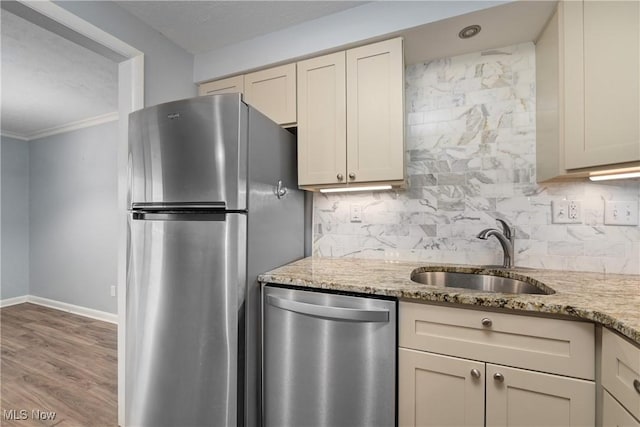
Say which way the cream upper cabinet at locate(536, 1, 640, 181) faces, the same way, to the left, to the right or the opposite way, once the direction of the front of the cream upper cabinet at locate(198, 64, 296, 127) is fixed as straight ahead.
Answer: the same way

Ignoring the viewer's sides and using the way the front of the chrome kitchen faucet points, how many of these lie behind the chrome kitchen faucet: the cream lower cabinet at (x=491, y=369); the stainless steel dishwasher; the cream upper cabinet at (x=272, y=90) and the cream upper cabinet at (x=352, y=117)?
0

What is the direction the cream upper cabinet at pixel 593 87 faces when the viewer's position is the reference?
facing the viewer

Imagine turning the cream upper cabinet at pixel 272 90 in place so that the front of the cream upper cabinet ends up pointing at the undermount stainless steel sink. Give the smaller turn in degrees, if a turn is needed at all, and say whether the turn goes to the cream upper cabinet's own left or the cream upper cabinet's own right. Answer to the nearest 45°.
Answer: approximately 90° to the cream upper cabinet's own left

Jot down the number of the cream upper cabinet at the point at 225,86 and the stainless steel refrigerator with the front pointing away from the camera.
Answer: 0

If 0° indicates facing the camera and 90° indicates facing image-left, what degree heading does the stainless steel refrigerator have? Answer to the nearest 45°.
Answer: approximately 45°

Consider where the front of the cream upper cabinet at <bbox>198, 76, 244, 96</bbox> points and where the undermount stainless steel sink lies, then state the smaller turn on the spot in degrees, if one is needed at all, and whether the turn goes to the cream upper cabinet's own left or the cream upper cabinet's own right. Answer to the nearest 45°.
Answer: approximately 90° to the cream upper cabinet's own left

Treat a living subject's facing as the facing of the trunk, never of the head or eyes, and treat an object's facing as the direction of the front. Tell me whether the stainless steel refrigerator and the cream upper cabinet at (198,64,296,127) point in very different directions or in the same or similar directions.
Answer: same or similar directions

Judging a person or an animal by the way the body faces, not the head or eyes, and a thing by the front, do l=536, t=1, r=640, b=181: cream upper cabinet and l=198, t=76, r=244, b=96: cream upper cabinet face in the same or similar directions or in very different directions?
same or similar directions

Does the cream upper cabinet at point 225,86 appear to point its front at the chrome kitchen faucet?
no

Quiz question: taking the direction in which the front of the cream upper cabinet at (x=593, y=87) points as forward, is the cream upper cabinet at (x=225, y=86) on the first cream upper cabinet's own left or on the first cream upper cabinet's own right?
on the first cream upper cabinet's own right

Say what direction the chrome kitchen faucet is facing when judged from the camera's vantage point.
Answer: facing the viewer and to the left of the viewer
